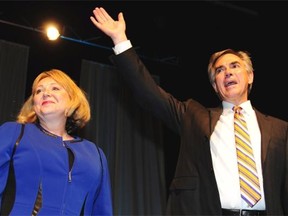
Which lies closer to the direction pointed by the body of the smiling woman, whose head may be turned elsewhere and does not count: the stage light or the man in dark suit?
the man in dark suit

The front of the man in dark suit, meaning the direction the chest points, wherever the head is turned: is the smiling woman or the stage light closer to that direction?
the smiling woman

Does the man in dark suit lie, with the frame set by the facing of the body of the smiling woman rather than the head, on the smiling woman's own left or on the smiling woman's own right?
on the smiling woman's own left

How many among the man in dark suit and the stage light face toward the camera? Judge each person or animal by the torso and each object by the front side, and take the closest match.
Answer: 2

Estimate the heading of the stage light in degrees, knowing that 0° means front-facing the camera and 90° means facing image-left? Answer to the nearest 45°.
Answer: approximately 0°

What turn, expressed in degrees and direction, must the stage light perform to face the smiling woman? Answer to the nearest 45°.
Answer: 0° — it already faces them

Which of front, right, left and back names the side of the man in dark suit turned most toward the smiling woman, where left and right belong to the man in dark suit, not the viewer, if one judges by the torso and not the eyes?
right

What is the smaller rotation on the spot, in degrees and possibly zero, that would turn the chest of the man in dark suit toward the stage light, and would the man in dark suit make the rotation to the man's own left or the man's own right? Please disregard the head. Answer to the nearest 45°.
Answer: approximately 135° to the man's own right
